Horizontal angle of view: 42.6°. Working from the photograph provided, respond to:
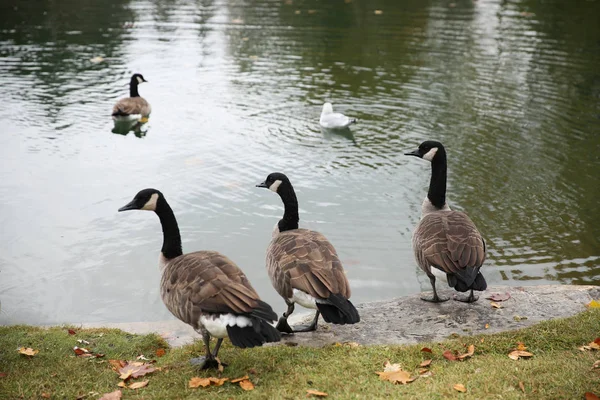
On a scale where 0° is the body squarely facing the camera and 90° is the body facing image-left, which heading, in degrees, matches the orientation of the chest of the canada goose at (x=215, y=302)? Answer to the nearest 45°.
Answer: approximately 135°

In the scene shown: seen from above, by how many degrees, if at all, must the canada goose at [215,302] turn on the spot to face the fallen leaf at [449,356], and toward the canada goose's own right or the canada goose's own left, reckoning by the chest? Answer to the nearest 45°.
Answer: approximately 135° to the canada goose's own right

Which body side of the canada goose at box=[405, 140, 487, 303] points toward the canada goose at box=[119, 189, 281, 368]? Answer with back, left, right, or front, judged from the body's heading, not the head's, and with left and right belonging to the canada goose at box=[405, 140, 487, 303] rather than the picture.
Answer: left

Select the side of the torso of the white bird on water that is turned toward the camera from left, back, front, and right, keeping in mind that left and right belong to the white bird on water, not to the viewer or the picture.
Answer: left

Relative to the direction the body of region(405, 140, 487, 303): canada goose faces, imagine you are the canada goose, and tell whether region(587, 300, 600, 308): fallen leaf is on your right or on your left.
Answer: on your right

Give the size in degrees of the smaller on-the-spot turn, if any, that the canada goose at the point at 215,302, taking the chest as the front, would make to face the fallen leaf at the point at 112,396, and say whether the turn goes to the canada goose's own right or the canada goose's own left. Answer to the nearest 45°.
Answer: approximately 90° to the canada goose's own left

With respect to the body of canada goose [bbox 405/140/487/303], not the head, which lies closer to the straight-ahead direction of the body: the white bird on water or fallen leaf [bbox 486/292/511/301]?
the white bird on water

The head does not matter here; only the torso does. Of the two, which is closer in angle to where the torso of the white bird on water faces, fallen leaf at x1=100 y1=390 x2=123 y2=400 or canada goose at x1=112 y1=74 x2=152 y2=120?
the canada goose

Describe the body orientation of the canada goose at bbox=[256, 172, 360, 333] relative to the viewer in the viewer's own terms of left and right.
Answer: facing away from the viewer and to the left of the viewer

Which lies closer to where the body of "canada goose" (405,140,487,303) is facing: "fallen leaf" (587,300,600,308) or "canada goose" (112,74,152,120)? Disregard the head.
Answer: the canada goose

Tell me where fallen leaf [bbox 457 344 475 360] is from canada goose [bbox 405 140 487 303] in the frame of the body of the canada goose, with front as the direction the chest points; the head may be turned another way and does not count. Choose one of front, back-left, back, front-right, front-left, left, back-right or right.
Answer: back-left

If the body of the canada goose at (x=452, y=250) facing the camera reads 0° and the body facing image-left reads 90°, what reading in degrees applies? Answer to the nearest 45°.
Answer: approximately 135°
